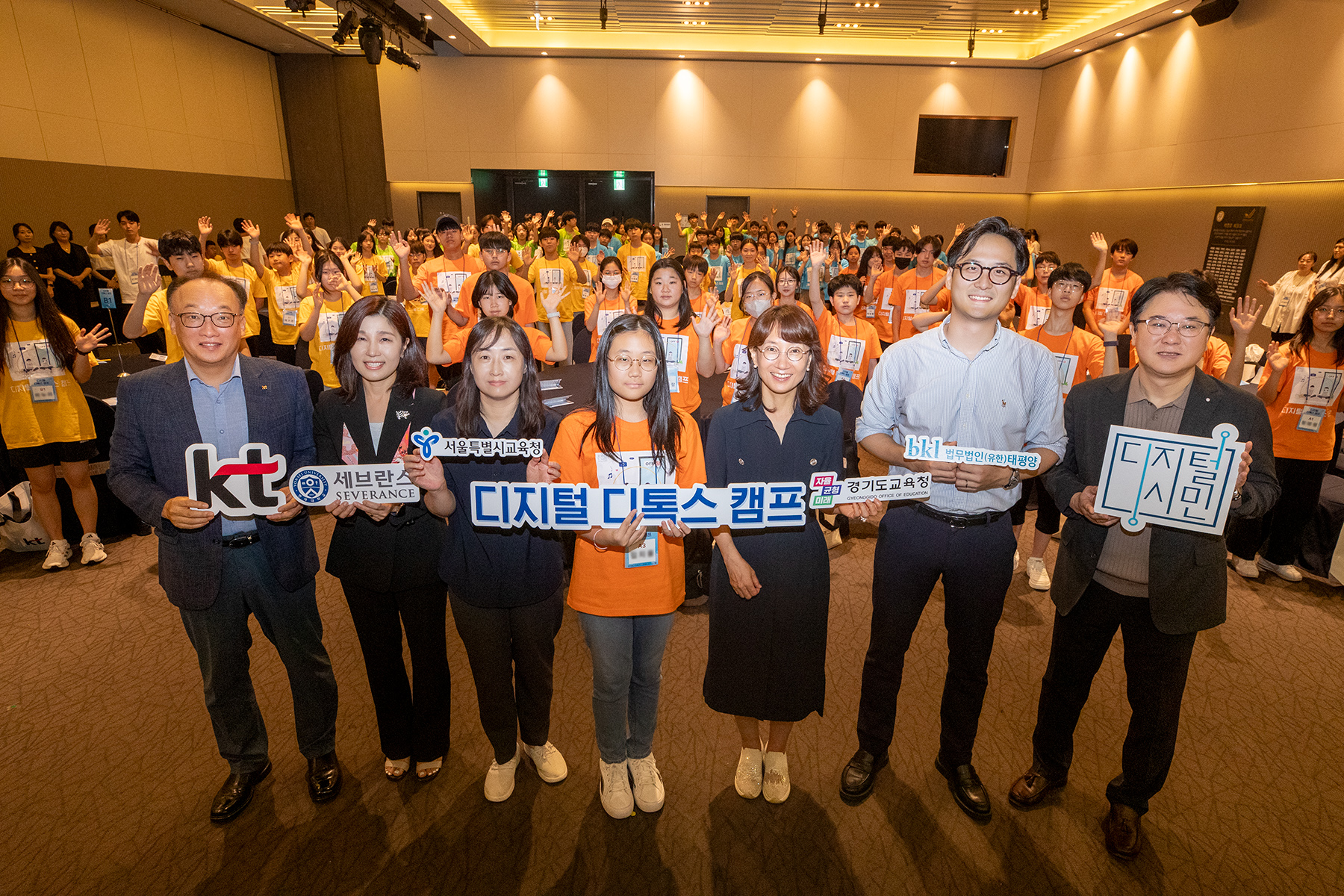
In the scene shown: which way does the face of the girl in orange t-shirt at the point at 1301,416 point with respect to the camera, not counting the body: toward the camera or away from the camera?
toward the camera

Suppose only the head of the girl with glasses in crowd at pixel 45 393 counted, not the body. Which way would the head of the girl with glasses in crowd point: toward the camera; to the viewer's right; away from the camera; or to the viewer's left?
toward the camera

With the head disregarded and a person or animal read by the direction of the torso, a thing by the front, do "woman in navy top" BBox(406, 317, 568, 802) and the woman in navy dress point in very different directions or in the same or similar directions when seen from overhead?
same or similar directions

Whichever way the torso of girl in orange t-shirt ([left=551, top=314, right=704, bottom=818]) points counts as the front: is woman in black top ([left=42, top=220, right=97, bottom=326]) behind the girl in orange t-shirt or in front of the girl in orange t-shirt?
behind

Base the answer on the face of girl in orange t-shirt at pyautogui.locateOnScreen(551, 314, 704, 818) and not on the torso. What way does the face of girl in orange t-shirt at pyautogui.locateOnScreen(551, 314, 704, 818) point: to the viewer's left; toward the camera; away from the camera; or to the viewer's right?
toward the camera

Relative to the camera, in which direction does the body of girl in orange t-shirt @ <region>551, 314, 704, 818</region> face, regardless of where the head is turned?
toward the camera

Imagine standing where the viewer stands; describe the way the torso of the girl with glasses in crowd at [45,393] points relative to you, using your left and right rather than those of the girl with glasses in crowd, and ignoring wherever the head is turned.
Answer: facing the viewer

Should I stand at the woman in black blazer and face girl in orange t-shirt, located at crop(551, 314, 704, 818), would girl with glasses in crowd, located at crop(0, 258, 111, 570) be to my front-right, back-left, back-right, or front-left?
back-left

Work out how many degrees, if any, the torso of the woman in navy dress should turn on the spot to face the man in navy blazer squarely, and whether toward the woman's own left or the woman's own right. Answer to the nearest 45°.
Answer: approximately 90° to the woman's own right

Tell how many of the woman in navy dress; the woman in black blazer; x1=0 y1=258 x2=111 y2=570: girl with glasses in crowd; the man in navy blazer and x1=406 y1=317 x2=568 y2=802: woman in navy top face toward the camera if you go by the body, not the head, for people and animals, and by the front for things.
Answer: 5

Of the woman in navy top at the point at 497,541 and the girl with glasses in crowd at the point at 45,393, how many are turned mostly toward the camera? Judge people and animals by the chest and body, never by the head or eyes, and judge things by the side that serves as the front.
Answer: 2

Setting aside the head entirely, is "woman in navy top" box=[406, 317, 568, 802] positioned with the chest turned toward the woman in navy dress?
no

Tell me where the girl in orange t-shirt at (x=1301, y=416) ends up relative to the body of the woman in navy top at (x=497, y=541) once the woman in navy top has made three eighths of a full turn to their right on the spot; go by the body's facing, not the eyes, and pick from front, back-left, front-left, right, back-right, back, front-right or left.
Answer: back-right

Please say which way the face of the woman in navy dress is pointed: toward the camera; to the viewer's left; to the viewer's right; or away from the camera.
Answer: toward the camera

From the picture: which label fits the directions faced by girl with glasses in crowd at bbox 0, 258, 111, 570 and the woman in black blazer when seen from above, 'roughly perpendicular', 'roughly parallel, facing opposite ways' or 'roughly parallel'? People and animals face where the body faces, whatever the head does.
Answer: roughly parallel

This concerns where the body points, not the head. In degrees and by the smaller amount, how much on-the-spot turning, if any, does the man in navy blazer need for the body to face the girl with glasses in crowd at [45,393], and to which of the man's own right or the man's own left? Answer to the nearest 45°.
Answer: approximately 180°

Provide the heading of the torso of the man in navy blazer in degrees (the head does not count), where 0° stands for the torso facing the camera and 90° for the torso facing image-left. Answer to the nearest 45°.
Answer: approximately 0°

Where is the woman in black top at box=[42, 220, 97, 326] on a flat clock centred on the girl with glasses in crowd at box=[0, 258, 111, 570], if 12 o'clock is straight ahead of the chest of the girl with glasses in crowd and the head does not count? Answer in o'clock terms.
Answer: The woman in black top is roughly at 6 o'clock from the girl with glasses in crowd.
